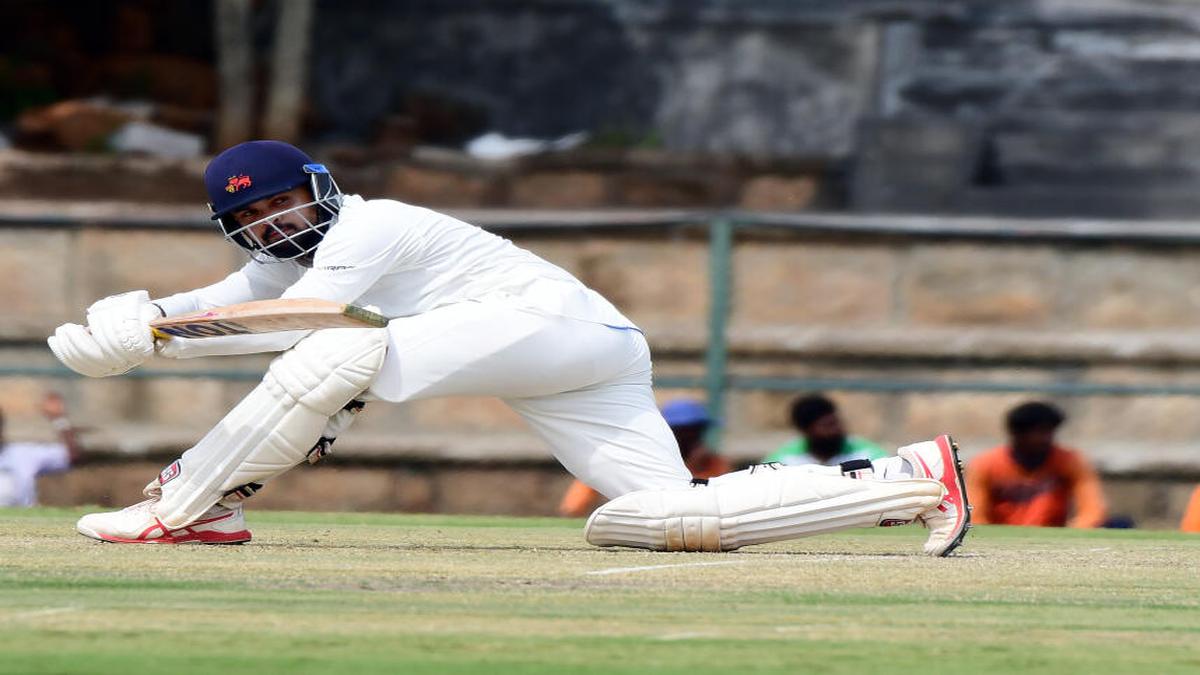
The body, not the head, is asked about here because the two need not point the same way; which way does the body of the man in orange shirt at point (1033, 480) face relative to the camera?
toward the camera

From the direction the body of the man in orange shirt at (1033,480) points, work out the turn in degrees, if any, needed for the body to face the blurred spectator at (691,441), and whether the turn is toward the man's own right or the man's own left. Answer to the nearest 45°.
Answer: approximately 90° to the man's own right

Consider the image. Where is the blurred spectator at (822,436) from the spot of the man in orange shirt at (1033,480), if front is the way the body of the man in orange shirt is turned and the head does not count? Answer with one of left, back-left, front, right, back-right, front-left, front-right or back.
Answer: right

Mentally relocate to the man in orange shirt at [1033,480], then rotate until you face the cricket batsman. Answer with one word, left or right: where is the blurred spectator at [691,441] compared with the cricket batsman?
right

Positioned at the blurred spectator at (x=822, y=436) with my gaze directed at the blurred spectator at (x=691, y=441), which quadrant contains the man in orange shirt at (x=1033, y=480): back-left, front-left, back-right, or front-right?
back-left

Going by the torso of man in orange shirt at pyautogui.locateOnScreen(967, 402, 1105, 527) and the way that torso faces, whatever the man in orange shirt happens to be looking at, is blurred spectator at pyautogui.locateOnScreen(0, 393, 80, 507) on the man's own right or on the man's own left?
on the man's own right

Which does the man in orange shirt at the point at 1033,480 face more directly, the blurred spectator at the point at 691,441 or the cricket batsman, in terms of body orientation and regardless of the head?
the cricket batsman
